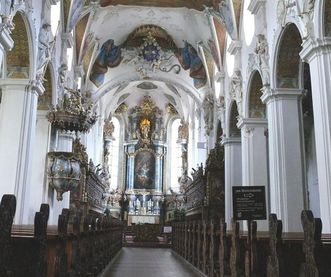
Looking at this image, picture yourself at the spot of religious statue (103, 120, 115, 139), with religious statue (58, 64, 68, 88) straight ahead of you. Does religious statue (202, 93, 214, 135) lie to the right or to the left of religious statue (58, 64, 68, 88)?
left

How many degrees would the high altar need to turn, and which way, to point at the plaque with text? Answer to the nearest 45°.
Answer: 0° — it already faces it

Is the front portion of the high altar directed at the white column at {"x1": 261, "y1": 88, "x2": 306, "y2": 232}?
yes

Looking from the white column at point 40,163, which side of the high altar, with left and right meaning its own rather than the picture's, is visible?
front

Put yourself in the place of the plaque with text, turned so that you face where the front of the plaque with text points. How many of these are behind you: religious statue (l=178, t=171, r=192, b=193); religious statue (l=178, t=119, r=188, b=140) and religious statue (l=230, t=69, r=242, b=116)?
3

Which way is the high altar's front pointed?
toward the camera

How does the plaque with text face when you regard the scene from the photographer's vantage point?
facing the viewer

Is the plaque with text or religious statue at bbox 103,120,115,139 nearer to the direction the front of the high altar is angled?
the plaque with text

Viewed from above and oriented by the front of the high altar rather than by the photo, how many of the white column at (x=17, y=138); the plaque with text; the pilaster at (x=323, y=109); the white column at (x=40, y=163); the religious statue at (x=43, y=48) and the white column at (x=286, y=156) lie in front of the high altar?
6

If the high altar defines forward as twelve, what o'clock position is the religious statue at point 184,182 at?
The religious statue is roughly at 11 o'clock from the high altar.

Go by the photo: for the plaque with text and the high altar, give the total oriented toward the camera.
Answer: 2

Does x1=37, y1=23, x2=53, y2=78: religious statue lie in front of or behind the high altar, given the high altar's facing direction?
in front

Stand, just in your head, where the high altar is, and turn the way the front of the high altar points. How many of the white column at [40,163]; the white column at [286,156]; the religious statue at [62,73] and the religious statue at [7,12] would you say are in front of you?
4

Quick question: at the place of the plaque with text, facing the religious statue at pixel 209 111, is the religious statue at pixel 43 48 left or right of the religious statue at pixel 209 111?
left

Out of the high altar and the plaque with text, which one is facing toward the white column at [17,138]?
the high altar

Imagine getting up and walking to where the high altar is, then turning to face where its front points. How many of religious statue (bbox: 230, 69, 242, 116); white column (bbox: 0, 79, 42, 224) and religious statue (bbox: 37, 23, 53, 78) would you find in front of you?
3

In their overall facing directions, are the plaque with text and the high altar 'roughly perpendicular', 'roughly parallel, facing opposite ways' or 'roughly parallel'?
roughly parallel
